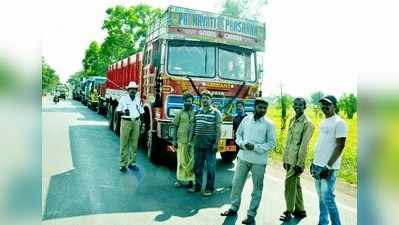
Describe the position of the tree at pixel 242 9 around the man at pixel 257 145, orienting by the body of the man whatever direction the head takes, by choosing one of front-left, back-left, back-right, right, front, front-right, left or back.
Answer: back-right

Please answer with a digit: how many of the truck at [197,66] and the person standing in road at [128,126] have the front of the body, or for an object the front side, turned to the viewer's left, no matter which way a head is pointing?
0

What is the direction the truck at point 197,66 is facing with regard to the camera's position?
facing the viewer and to the right of the viewer

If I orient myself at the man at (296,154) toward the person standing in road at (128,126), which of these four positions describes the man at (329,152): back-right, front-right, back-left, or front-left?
back-left

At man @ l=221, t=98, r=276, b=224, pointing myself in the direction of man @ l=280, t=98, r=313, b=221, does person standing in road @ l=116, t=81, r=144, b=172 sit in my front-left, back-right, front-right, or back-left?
back-left

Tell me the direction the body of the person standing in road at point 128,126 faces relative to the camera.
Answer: toward the camera

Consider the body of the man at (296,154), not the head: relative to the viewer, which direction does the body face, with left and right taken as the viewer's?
facing the viewer and to the left of the viewer

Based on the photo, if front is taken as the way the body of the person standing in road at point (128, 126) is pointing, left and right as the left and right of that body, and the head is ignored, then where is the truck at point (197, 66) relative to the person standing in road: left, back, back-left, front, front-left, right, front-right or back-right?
left
